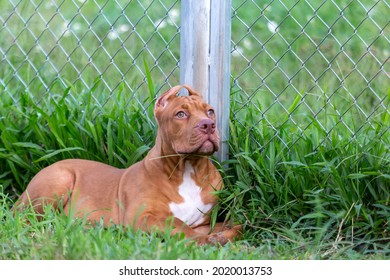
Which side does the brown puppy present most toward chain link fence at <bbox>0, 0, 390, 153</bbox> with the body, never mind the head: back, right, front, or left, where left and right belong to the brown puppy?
left

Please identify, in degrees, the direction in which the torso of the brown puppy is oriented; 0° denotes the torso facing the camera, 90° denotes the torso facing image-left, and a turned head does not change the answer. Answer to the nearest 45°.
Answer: approximately 315°

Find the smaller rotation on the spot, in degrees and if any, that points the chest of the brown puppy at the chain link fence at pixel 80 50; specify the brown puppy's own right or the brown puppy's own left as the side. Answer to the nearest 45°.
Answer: approximately 135° to the brown puppy's own left

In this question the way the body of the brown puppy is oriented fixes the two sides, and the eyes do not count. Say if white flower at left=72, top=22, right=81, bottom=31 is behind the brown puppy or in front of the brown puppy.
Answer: behind

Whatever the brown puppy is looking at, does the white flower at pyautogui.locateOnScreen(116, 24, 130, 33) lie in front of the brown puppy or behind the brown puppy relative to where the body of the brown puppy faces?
behind
